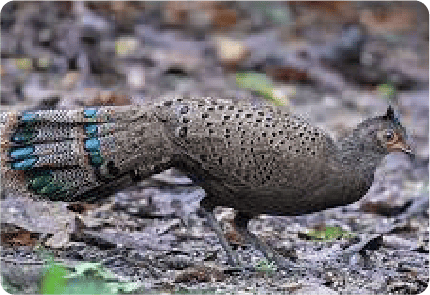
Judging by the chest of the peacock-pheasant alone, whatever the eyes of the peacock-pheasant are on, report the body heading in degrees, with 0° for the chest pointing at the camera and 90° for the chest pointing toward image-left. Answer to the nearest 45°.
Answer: approximately 270°
